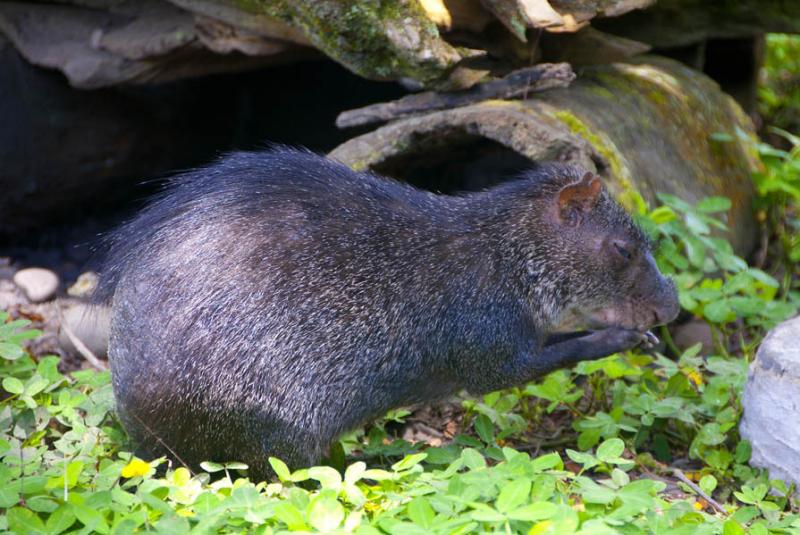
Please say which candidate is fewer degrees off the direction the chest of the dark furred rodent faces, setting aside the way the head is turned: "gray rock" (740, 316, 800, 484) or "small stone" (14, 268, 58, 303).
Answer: the gray rock

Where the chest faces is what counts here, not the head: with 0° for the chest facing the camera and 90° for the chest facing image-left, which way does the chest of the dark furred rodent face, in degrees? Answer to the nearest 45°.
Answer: approximately 270°

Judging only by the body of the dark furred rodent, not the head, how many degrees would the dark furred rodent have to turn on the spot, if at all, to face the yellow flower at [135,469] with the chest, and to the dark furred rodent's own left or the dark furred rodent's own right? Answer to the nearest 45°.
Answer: approximately 135° to the dark furred rodent's own right

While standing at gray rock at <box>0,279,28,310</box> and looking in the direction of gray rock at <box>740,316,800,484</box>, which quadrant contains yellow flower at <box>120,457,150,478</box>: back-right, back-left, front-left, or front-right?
front-right

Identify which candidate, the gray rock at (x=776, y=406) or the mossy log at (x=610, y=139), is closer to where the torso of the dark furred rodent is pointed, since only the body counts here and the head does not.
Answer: the gray rock

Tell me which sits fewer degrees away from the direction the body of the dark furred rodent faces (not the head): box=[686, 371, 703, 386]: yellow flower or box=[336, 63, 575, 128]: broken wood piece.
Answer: the yellow flower

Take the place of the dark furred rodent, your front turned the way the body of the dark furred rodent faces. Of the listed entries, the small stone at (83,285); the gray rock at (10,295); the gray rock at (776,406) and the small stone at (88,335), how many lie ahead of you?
1

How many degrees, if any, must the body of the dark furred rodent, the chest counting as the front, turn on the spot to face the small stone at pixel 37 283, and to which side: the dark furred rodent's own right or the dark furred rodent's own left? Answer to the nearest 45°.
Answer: approximately 135° to the dark furred rodent's own left

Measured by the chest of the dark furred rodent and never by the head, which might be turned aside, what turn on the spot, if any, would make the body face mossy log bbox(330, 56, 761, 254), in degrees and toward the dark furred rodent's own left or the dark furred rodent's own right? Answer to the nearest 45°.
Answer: approximately 45° to the dark furred rodent's own left

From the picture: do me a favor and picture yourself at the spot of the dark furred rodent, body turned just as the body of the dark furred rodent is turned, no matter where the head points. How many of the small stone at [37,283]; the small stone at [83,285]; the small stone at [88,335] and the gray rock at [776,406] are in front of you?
1

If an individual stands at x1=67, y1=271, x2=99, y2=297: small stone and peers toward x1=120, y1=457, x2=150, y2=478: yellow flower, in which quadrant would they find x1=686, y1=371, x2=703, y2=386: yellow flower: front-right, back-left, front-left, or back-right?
front-left

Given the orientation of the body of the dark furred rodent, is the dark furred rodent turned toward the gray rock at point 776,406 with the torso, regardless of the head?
yes

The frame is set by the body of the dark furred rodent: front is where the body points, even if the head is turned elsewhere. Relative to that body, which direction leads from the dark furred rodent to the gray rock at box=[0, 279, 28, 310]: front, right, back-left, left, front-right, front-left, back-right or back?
back-left
